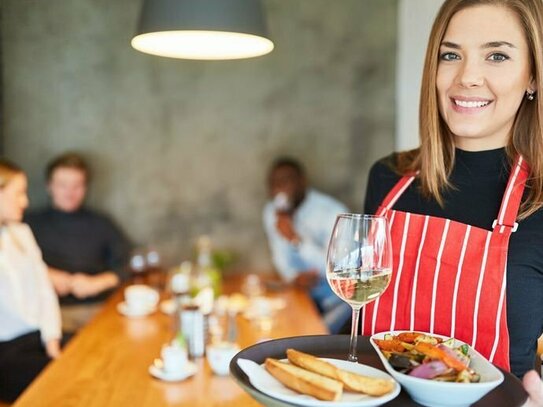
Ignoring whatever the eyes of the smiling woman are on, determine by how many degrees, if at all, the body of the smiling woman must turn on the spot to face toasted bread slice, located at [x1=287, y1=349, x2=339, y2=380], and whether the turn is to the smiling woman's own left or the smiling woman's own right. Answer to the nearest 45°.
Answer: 0° — they already face it

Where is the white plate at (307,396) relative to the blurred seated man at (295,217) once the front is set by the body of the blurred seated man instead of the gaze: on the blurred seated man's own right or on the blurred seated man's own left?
on the blurred seated man's own left

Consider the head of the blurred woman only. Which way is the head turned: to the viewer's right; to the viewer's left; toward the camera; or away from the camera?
to the viewer's right

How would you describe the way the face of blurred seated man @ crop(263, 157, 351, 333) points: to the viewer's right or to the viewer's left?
to the viewer's left

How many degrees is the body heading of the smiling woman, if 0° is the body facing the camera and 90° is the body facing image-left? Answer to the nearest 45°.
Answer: approximately 45°

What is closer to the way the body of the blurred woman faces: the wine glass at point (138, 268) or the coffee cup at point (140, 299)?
the coffee cup

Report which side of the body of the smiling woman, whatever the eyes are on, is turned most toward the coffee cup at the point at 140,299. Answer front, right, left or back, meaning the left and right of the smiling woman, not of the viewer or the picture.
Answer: right
